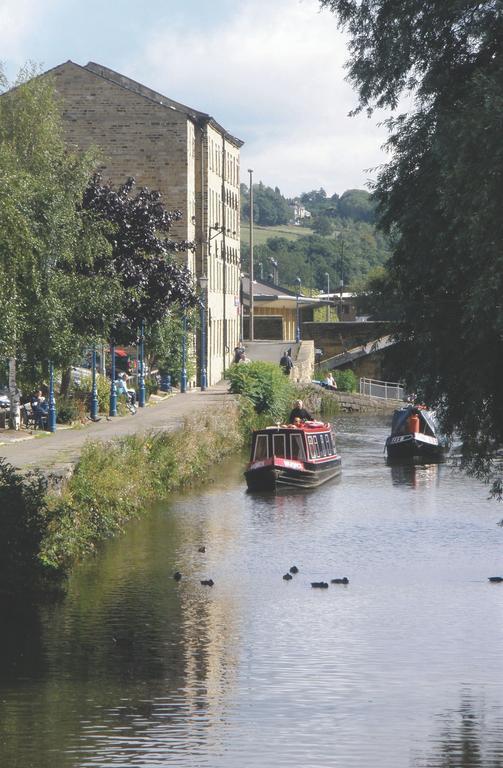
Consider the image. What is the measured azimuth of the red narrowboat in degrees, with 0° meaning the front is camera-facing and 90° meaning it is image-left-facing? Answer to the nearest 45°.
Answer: approximately 45°

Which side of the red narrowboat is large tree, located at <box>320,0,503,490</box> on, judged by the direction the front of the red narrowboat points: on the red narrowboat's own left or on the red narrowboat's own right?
on the red narrowboat's own left

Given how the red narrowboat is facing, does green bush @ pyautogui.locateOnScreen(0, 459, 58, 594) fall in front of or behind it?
in front

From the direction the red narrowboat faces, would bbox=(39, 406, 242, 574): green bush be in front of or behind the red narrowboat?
in front

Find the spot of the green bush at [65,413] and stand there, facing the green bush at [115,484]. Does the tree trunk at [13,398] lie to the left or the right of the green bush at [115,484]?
right
